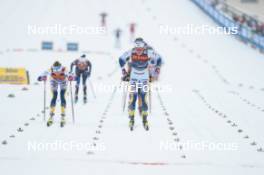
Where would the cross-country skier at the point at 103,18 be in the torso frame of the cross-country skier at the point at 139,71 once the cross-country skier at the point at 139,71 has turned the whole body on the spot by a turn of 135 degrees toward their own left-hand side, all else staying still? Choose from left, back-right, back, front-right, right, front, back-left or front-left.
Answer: front-left

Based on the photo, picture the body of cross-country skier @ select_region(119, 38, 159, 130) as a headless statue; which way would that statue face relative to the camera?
toward the camera

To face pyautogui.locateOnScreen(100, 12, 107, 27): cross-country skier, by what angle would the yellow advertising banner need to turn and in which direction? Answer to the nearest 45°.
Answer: approximately 135° to its left

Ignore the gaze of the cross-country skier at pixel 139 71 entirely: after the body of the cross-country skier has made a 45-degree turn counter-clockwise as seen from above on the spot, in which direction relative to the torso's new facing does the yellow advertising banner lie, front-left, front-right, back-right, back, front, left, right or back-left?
back

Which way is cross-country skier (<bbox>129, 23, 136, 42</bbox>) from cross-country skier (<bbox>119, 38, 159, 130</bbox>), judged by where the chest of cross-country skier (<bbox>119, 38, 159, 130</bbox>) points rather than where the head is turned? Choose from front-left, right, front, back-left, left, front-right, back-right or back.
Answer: back

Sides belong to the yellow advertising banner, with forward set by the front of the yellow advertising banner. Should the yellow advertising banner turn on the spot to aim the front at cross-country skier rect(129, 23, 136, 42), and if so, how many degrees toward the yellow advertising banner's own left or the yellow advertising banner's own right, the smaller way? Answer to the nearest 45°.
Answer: approximately 135° to the yellow advertising banner's own left

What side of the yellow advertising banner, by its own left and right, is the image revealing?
front
